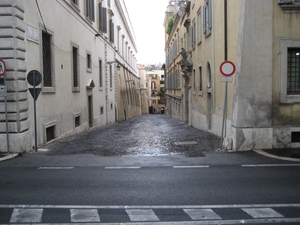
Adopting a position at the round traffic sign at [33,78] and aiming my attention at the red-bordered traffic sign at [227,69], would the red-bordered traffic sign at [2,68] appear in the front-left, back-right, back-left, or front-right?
back-right

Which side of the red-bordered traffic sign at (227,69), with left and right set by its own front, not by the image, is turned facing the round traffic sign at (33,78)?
right

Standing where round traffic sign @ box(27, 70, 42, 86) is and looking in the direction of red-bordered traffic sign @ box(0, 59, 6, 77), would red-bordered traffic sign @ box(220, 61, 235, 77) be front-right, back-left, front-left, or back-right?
back-left

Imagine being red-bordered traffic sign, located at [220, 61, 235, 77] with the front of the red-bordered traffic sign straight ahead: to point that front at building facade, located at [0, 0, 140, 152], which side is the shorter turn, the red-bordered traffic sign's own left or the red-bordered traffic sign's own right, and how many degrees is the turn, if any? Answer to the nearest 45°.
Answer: approximately 90° to the red-bordered traffic sign's own right

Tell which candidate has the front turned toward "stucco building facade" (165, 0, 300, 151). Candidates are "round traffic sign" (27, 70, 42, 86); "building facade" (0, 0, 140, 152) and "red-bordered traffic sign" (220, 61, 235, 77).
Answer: the building facade

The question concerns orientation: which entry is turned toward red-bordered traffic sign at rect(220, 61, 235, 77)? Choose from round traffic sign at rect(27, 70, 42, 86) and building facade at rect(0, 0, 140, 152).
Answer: the building facade

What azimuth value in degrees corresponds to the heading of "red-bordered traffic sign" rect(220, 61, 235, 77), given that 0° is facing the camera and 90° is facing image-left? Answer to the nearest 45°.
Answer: approximately 0°
